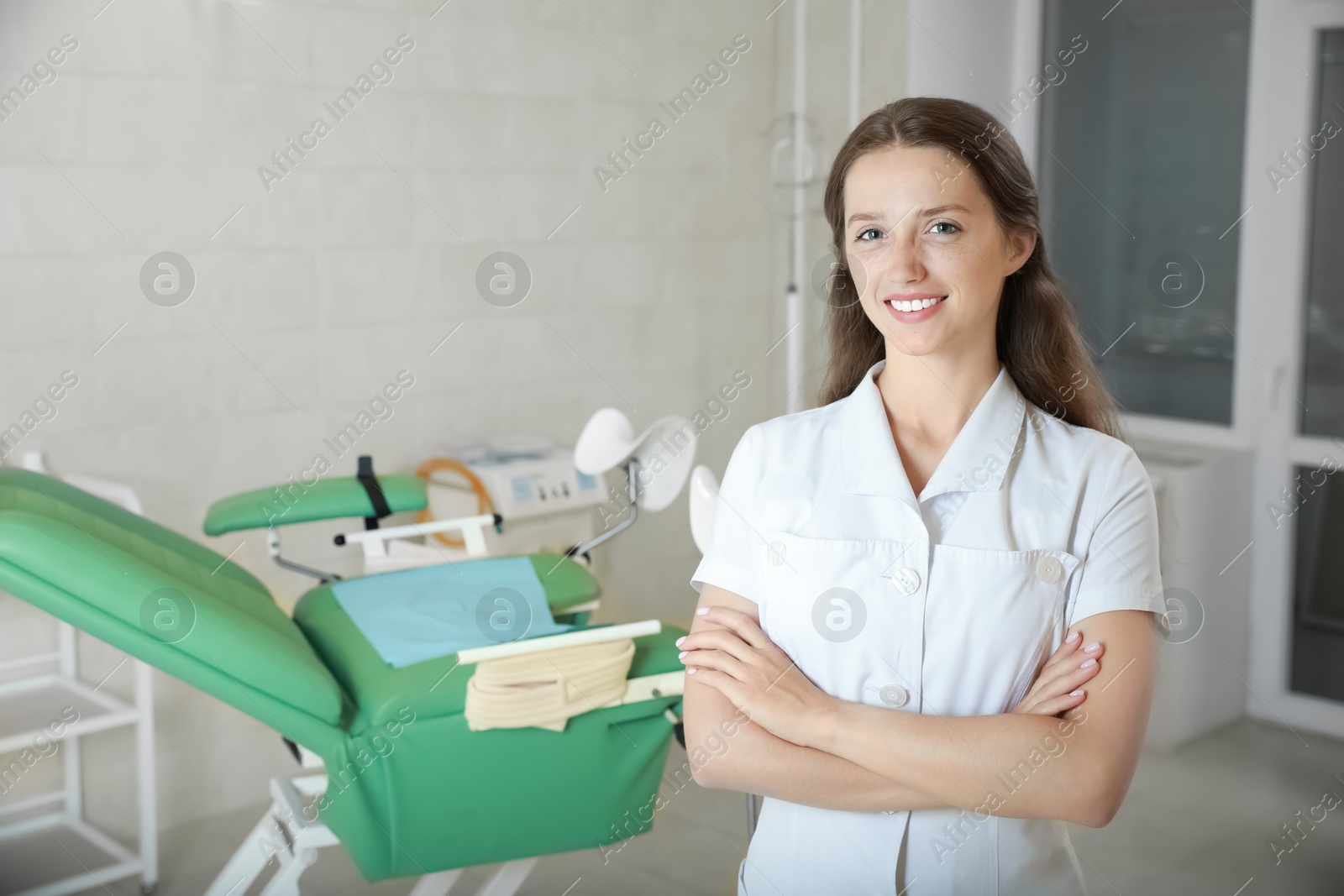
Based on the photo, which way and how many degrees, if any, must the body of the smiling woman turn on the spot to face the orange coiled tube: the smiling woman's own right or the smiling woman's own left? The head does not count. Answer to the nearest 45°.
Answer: approximately 135° to the smiling woman's own right

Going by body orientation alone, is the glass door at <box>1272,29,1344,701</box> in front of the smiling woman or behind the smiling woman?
behind

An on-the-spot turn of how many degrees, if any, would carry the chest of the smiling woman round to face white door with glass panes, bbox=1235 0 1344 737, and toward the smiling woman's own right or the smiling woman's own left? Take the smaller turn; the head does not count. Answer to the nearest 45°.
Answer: approximately 180°

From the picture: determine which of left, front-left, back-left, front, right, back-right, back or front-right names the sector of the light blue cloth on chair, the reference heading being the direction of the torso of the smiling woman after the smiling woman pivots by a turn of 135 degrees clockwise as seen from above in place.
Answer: front

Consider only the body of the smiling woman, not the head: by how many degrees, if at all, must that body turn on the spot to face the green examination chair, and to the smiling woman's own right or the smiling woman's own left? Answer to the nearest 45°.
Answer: approximately 135° to the smiling woman's own right

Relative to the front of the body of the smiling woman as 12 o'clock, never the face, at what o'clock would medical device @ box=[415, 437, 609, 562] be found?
The medical device is roughly at 5 o'clock from the smiling woman.

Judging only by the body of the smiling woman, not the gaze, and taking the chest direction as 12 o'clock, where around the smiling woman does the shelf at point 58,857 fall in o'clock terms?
The shelf is roughly at 4 o'clock from the smiling woman.

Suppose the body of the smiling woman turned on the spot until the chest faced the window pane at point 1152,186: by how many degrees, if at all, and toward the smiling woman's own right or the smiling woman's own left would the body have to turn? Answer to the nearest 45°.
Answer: approximately 180°

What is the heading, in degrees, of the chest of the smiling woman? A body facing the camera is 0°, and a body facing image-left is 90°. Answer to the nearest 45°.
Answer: approximately 0°
